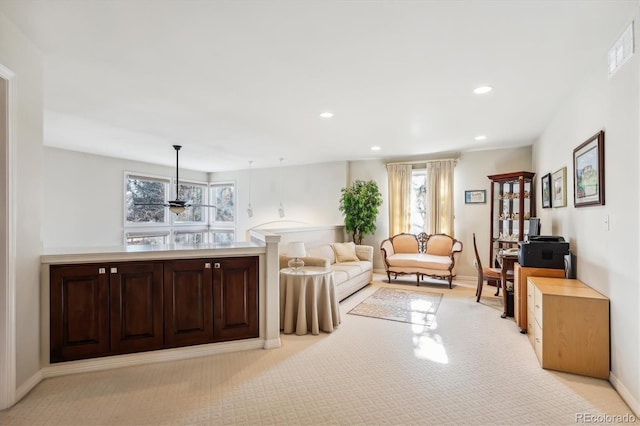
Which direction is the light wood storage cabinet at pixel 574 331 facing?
to the viewer's left

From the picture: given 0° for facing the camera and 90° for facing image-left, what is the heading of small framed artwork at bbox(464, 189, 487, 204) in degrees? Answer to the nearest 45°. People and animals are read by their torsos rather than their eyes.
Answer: approximately 0°

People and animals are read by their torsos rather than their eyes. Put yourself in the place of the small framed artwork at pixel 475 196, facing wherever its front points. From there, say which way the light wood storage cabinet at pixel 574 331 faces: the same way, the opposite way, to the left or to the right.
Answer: to the right

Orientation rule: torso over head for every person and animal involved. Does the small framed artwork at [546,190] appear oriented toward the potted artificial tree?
yes

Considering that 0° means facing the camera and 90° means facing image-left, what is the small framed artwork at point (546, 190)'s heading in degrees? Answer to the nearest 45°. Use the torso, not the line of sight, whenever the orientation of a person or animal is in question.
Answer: approximately 90°

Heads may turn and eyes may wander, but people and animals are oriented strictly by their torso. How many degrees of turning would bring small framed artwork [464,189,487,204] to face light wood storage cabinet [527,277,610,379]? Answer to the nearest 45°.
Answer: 0° — it already faces it
